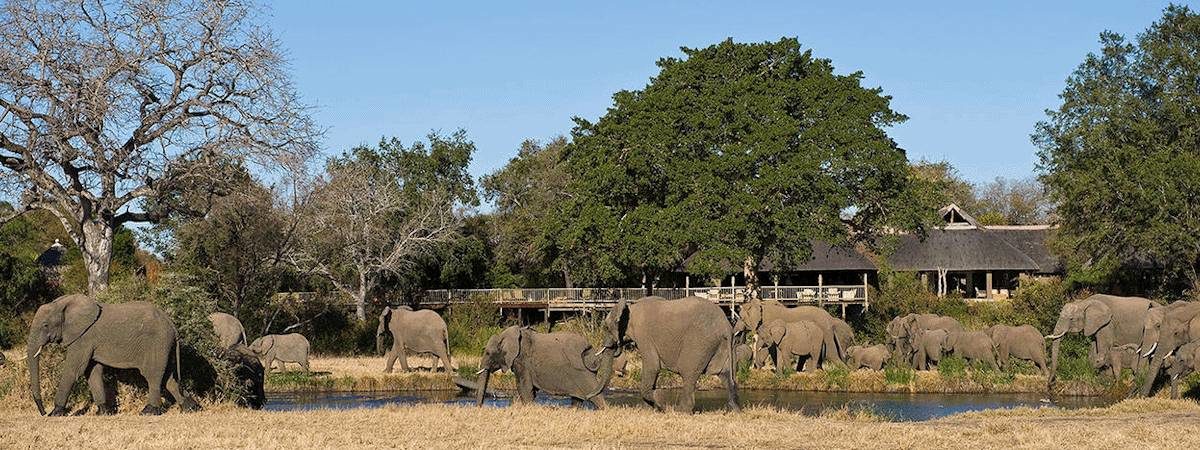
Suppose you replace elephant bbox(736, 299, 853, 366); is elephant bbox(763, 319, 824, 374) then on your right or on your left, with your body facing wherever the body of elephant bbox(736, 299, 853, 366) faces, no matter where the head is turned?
on your left

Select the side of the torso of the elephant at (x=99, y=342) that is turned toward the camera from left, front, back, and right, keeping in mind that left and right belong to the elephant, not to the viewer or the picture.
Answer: left

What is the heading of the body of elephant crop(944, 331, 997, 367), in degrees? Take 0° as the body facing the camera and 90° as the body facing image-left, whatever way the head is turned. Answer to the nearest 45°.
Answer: approximately 90°

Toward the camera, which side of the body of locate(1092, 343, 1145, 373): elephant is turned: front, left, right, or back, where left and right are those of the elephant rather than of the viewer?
left

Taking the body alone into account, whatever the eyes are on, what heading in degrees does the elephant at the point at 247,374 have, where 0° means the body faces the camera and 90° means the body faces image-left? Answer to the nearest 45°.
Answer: approximately 90°

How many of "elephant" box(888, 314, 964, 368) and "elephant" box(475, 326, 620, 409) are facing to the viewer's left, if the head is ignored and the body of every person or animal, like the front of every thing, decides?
2

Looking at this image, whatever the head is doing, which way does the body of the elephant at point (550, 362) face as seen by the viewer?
to the viewer's left

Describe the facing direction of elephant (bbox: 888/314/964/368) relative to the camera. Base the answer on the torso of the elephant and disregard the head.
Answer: to the viewer's left

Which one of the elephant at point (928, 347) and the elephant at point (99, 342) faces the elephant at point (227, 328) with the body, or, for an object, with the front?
the elephant at point (928, 347)

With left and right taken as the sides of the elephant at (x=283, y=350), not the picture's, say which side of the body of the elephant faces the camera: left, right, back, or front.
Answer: left

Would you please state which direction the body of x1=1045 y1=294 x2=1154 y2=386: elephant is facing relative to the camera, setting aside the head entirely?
to the viewer's left

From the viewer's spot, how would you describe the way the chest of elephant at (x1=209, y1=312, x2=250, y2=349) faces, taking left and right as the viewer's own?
facing to the left of the viewer
